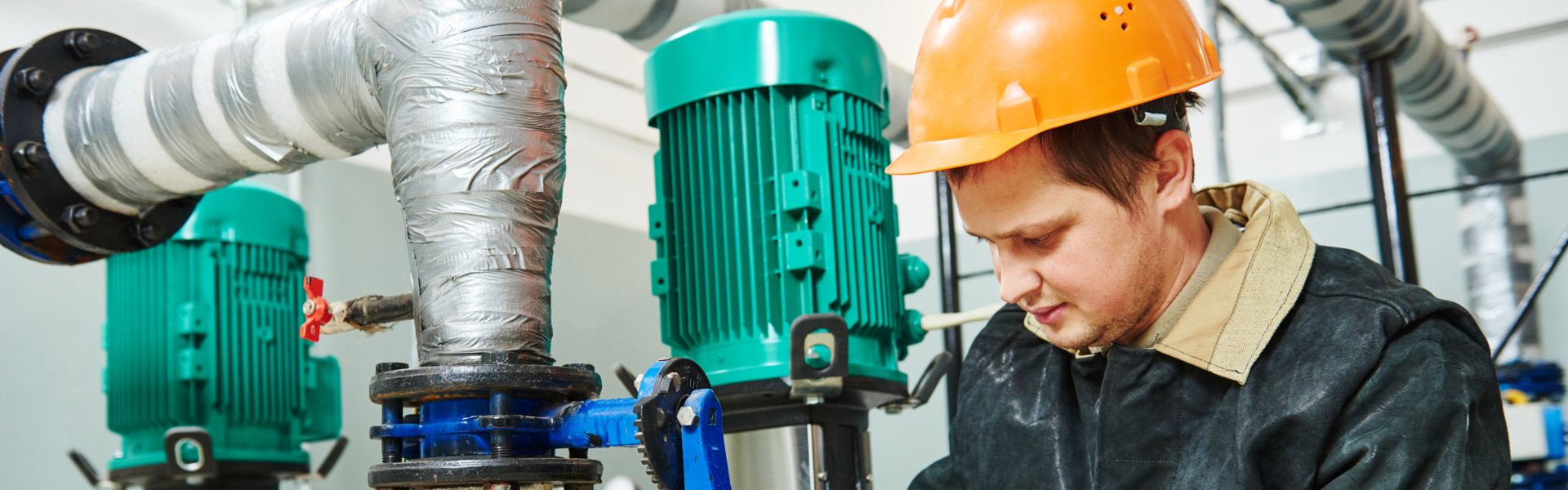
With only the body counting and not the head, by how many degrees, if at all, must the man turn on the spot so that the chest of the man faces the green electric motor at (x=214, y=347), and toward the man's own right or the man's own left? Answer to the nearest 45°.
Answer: approximately 45° to the man's own right

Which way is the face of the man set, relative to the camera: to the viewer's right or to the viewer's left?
to the viewer's left

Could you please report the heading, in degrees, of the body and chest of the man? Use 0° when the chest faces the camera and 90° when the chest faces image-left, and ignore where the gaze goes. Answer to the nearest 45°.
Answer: approximately 45°

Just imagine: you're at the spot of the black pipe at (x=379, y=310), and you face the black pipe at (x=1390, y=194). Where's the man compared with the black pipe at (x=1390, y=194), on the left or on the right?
right

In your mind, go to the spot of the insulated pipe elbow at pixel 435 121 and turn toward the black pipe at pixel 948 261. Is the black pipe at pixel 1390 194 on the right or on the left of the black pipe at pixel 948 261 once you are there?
right

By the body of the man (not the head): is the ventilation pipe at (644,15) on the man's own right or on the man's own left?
on the man's own right

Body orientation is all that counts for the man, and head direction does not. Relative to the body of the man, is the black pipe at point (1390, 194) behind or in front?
behind

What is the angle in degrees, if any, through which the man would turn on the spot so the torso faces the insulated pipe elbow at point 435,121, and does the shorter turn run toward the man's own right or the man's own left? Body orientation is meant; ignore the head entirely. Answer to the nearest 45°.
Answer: approximately 45° to the man's own right

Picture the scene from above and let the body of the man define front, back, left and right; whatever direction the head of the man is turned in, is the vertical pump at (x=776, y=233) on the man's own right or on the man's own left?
on the man's own right
